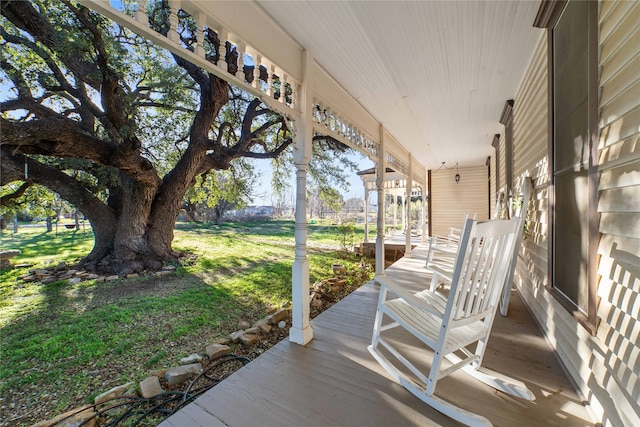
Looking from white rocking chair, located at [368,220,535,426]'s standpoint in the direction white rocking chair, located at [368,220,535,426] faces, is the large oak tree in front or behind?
in front

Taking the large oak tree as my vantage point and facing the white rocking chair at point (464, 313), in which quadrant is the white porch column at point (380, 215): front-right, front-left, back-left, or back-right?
front-left

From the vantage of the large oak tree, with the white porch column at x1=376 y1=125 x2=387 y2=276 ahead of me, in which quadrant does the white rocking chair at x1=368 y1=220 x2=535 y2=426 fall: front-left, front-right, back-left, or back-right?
front-right

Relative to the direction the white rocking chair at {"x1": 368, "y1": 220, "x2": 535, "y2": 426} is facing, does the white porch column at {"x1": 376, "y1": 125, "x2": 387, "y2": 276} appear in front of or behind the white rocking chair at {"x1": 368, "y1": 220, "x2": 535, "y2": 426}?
in front

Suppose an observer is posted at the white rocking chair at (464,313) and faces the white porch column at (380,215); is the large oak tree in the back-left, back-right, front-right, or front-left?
front-left

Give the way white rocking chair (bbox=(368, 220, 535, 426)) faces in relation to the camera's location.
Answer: facing away from the viewer and to the left of the viewer

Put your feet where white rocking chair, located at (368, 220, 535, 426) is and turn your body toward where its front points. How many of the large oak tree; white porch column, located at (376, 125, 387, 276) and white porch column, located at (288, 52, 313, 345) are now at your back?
0

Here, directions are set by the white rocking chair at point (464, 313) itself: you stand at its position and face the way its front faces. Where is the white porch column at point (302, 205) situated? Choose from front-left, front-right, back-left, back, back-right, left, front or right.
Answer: front-left
